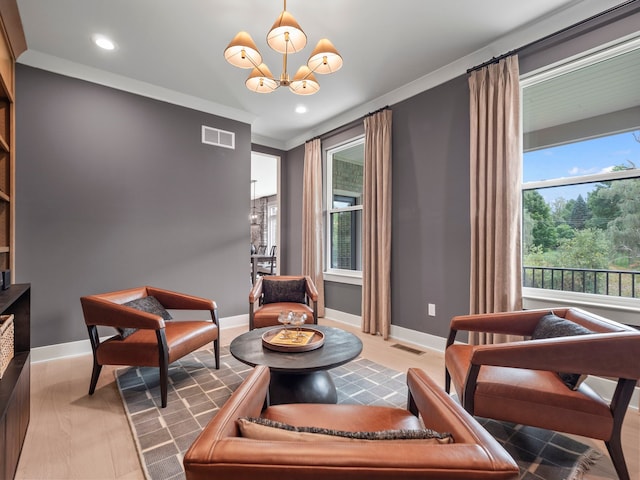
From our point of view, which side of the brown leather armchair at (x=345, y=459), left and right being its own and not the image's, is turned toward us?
back

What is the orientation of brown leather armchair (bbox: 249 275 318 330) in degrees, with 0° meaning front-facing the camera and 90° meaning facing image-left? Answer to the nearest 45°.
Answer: approximately 0°

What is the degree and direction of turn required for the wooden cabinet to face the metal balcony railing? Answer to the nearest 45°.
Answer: approximately 45° to its right

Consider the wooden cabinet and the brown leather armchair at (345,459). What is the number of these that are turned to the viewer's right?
1

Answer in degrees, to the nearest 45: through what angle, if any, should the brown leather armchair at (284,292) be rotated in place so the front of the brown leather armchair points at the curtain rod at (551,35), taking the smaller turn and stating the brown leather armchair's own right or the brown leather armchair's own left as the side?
approximately 45° to the brown leather armchair's own left

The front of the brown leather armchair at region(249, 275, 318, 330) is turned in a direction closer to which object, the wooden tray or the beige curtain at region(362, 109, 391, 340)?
the wooden tray

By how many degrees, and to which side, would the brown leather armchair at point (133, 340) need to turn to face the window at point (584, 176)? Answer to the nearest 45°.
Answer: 0° — it already faces it

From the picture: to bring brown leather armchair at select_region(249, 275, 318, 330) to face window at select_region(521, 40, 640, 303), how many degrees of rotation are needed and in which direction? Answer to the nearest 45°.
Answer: approximately 45° to its left

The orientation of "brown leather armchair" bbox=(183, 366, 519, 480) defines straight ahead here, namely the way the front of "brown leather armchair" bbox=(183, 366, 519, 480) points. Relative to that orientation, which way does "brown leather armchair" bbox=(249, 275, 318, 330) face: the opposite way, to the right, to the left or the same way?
the opposite way

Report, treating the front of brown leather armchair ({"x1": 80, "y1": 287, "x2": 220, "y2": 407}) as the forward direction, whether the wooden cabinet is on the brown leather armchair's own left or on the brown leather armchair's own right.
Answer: on the brown leather armchair's own right

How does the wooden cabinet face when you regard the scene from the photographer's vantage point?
facing to the right of the viewer

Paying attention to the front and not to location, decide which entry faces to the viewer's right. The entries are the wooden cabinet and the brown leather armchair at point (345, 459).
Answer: the wooden cabinet

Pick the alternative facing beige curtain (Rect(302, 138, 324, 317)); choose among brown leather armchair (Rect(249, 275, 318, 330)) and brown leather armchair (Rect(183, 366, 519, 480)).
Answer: brown leather armchair (Rect(183, 366, 519, 480))
